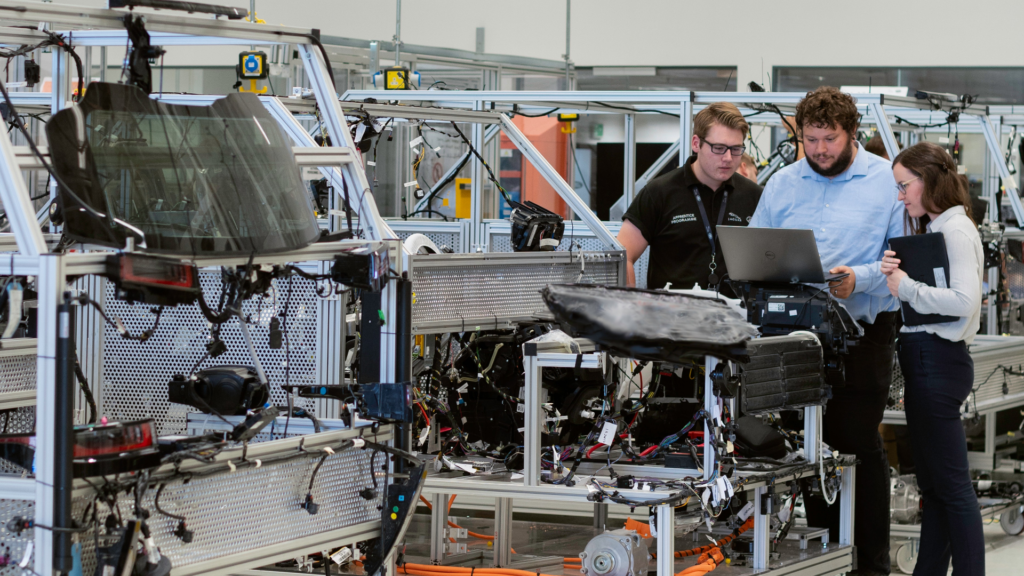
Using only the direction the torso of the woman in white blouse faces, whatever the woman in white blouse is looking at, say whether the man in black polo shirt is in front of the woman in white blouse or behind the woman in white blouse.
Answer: in front

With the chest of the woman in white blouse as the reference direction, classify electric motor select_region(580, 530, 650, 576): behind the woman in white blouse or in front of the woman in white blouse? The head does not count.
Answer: in front

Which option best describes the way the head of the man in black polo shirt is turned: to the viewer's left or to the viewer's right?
to the viewer's right

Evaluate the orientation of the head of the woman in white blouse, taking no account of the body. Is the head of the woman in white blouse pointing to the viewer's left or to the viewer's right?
to the viewer's left

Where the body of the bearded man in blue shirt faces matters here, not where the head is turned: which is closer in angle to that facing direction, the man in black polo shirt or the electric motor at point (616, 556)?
the electric motor

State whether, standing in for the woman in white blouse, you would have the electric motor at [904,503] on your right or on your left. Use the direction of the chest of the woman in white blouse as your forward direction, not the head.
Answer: on your right

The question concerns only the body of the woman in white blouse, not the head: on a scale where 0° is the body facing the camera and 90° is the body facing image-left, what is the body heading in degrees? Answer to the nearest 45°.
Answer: approximately 90°

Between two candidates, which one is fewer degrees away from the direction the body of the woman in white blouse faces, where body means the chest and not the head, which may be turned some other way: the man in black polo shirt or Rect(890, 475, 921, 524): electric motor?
the man in black polo shirt

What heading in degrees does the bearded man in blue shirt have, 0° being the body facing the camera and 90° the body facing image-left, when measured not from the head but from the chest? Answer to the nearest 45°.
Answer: approximately 45°

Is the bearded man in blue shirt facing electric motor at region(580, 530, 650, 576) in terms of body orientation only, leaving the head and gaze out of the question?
yes
